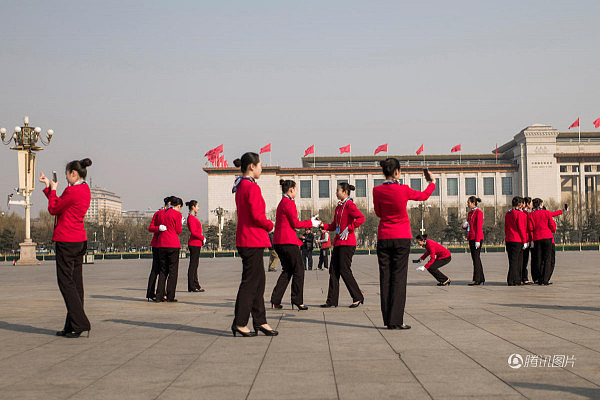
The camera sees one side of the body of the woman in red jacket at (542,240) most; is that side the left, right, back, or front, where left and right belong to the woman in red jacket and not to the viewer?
back

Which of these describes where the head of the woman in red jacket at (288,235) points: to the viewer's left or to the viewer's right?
to the viewer's right

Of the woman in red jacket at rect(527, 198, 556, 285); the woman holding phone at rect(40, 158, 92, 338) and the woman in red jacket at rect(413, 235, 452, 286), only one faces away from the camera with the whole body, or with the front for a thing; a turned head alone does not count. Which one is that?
the woman in red jacket at rect(527, 198, 556, 285)

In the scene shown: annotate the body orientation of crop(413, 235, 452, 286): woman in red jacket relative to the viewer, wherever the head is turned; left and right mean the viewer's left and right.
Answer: facing to the left of the viewer

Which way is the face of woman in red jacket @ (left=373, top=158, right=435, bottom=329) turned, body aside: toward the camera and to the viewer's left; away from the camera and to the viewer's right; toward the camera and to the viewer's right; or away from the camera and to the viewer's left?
away from the camera and to the viewer's right

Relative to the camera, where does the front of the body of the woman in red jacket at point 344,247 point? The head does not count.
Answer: to the viewer's left

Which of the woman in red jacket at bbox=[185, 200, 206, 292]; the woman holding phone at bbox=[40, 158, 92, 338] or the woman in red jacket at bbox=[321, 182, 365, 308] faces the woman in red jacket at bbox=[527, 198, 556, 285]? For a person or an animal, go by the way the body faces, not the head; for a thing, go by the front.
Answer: the woman in red jacket at bbox=[185, 200, 206, 292]

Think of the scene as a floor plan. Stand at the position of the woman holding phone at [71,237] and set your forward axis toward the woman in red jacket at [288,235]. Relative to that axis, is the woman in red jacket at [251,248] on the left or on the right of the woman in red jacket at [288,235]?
right
